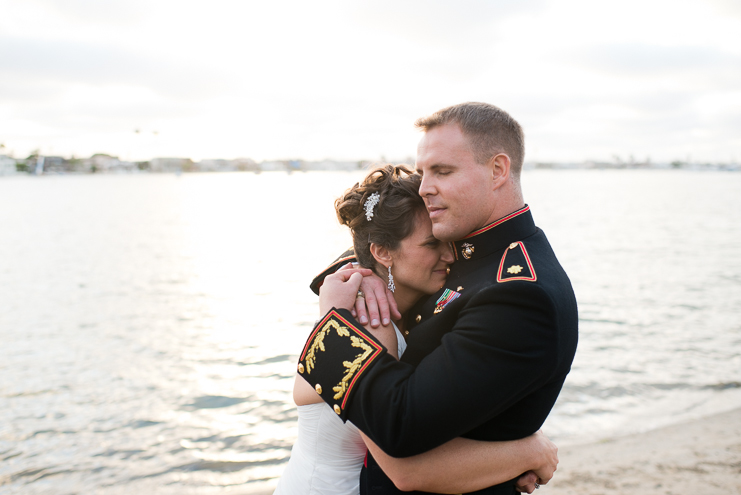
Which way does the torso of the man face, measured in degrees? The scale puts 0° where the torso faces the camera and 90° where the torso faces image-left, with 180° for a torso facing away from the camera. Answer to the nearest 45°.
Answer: approximately 90°

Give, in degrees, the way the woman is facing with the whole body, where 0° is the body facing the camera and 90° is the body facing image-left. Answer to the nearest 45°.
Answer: approximately 270°

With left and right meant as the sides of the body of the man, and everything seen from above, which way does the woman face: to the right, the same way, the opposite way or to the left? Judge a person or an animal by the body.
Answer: the opposite way
